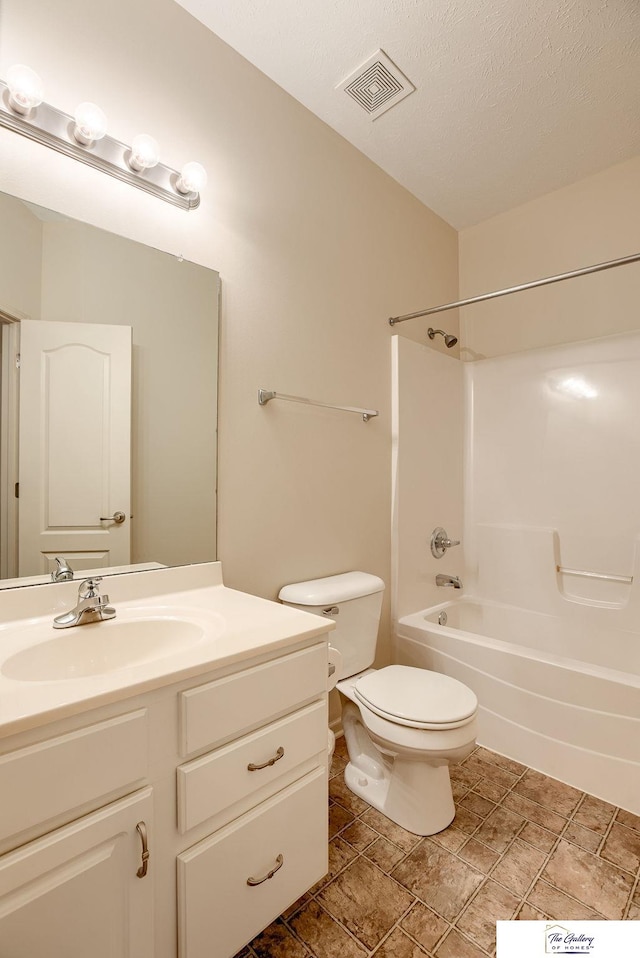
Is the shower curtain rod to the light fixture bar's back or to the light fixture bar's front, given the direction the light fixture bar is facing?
to the front

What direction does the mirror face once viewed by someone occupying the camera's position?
facing the viewer and to the right of the viewer

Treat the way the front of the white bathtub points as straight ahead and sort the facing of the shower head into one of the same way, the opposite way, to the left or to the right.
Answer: to the left

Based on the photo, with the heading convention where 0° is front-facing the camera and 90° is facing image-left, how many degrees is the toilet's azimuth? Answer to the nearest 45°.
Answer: approximately 315°

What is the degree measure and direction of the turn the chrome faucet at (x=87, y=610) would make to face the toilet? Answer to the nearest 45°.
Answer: approximately 45° to its left
